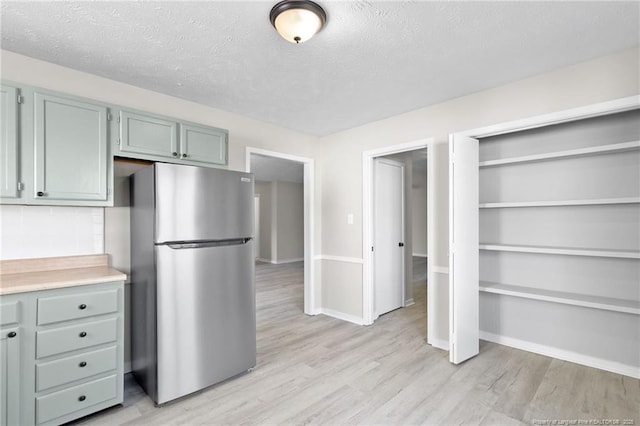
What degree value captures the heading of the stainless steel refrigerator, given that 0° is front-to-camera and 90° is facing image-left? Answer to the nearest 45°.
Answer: approximately 315°

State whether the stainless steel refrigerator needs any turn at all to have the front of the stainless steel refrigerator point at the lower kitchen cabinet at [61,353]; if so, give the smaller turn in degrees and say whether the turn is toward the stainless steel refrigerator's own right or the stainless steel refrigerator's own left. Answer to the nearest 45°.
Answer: approximately 135° to the stainless steel refrigerator's own right
